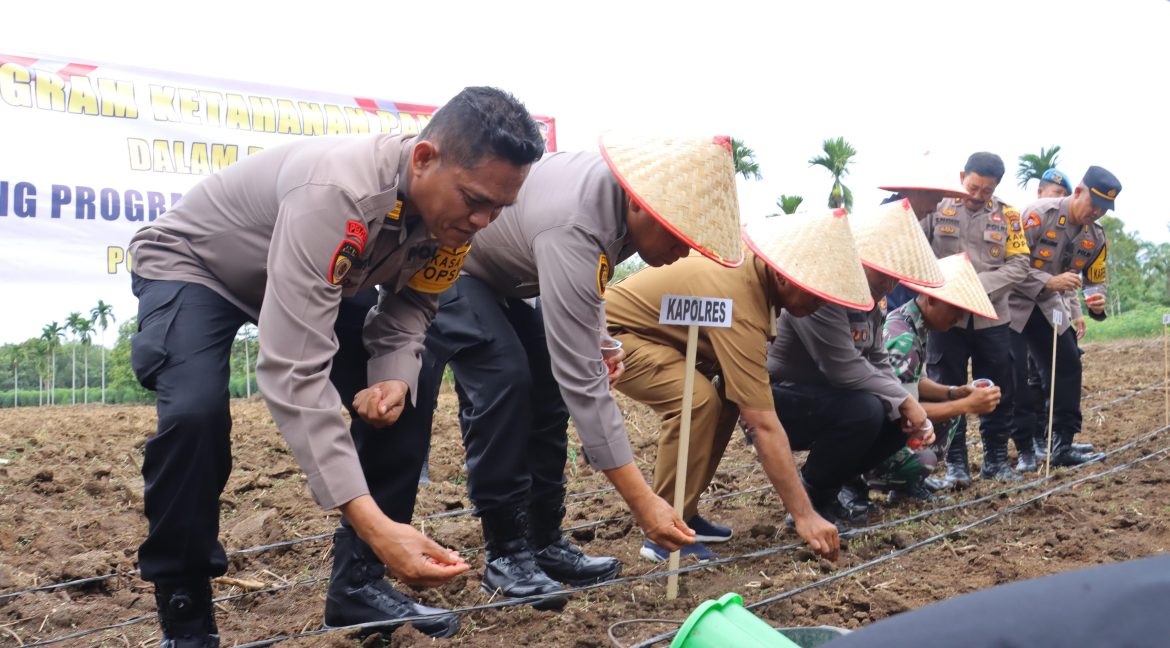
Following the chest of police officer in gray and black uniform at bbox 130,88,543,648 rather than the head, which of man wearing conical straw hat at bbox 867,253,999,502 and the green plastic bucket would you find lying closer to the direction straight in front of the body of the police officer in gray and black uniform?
the green plastic bucket

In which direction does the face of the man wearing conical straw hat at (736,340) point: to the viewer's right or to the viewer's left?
to the viewer's right

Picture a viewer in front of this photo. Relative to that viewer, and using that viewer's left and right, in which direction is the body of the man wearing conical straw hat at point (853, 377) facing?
facing the viewer and to the right of the viewer

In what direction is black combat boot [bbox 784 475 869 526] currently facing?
to the viewer's right
